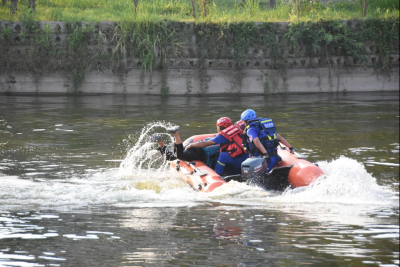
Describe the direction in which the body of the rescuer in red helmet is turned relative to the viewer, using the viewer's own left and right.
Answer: facing away from the viewer and to the left of the viewer

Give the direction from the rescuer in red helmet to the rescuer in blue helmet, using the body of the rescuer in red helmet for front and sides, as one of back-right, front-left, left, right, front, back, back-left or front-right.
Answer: back

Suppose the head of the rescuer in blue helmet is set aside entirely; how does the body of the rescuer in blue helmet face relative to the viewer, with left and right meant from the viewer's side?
facing away from the viewer and to the left of the viewer

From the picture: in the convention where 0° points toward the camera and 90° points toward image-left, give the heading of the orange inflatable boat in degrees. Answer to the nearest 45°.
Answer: approximately 135°
